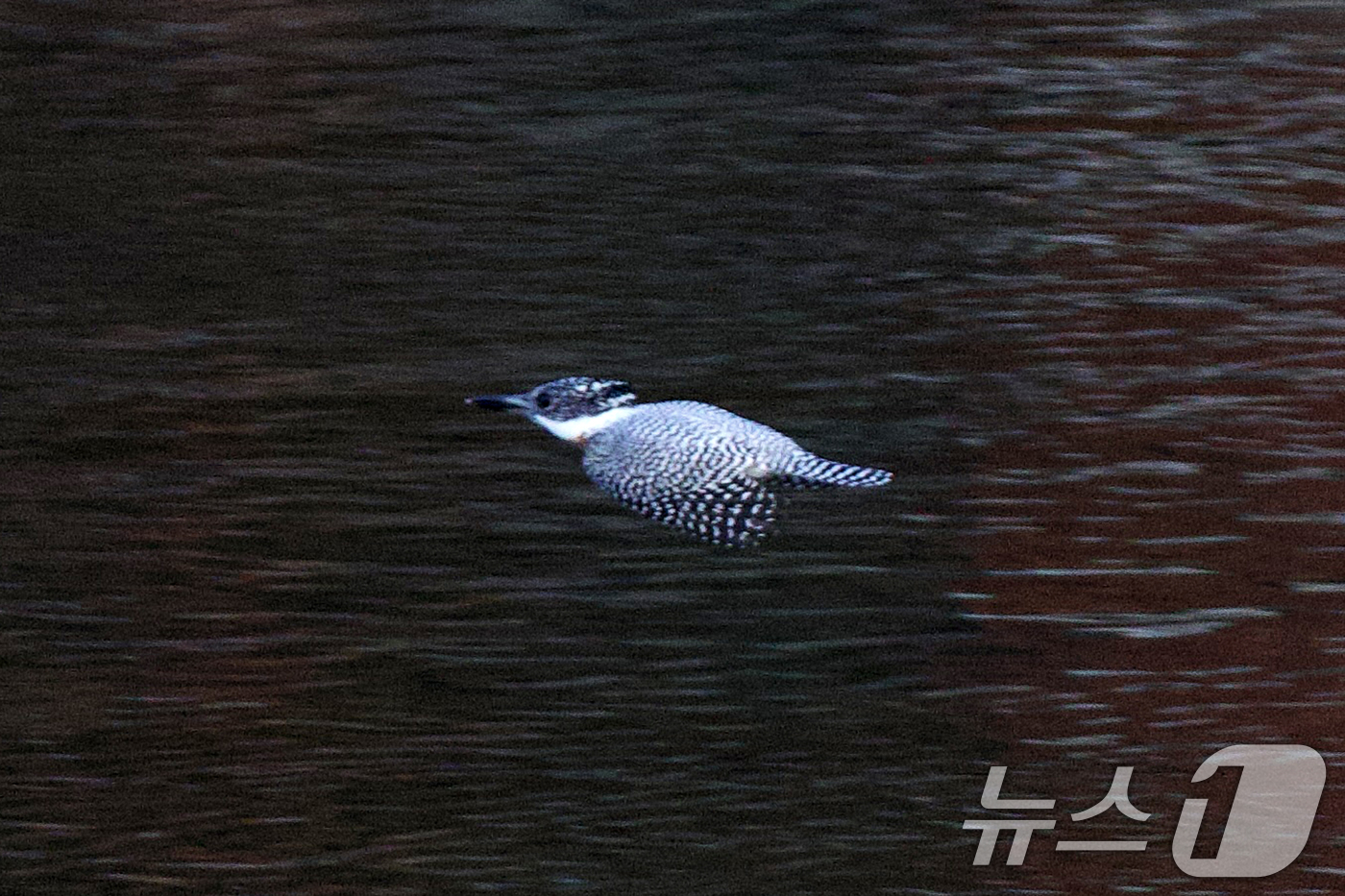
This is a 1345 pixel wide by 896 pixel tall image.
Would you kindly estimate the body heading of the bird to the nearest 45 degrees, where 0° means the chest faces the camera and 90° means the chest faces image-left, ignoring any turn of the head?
approximately 90°
